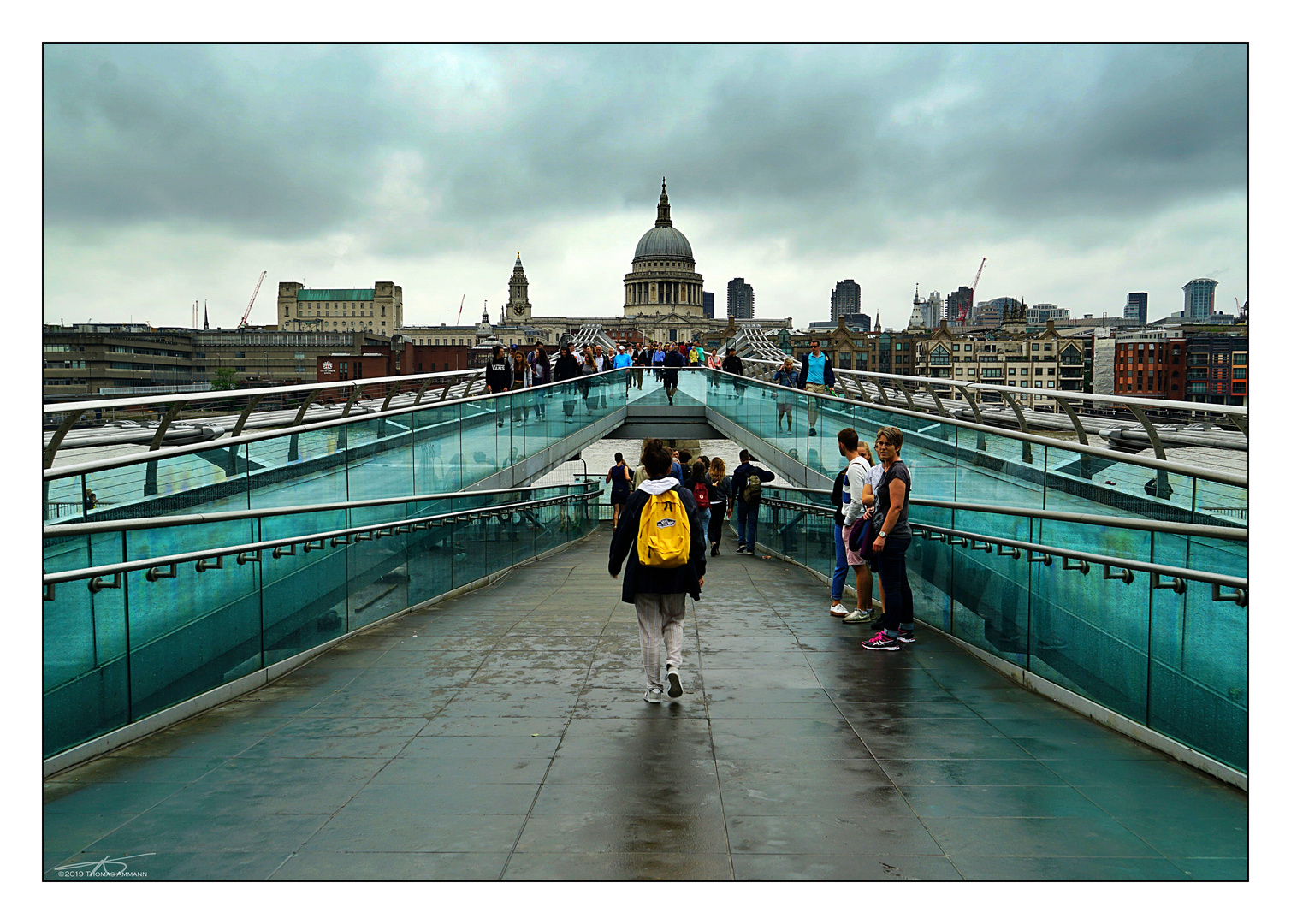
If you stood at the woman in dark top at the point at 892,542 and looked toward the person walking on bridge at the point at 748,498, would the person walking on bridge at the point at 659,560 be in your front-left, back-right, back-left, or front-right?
back-left

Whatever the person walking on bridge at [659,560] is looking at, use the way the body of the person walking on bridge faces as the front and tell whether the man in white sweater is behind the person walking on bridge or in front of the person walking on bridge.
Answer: in front

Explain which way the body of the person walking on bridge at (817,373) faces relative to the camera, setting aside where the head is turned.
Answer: toward the camera

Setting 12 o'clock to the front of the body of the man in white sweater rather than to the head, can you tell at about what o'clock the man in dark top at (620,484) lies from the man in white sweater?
The man in dark top is roughly at 2 o'clock from the man in white sweater.

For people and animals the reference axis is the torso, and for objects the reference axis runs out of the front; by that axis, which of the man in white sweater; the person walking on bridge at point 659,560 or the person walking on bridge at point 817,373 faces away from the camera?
the person walking on bridge at point 659,560

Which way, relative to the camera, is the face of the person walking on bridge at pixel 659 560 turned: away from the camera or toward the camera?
away from the camera

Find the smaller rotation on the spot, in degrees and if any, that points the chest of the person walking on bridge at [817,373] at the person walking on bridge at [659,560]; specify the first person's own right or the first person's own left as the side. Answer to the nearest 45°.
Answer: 0° — they already face them

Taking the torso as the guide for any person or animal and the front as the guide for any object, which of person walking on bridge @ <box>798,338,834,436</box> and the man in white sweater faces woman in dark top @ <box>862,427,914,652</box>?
the person walking on bridge

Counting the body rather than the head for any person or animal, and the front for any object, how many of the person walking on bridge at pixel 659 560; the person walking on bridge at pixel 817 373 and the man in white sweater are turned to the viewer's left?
1

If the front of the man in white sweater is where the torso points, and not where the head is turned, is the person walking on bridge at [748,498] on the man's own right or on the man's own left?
on the man's own right

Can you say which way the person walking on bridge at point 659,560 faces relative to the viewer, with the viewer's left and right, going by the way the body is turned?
facing away from the viewer

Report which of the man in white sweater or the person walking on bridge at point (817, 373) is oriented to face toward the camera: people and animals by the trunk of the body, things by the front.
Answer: the person walking on bridge

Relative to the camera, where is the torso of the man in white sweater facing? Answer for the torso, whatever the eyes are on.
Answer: to the viewer's left

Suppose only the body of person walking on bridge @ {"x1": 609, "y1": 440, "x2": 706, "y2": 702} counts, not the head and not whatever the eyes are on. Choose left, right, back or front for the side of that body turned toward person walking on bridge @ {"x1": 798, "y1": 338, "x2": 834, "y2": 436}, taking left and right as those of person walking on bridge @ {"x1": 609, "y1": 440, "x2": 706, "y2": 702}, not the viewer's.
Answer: front
